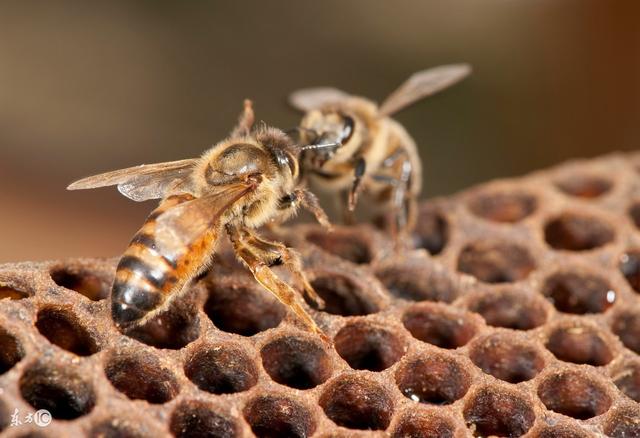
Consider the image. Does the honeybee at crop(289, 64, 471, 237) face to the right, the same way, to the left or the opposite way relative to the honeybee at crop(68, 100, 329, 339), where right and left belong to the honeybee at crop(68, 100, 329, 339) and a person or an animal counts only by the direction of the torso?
the opposite way

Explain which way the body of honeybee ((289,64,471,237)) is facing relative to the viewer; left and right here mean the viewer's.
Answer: facing the viewer and to the left of the viewer

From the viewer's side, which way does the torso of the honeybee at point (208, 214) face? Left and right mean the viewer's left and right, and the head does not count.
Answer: facing away from the viewer and to the right of the viewer
